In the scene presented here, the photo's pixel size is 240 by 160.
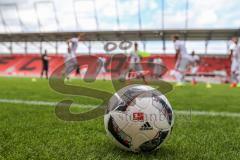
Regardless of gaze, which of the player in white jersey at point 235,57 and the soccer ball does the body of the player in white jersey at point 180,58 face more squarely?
the soccer ball

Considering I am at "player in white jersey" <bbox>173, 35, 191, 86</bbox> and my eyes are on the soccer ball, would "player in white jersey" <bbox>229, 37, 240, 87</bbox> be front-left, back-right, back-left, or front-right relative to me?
back-left

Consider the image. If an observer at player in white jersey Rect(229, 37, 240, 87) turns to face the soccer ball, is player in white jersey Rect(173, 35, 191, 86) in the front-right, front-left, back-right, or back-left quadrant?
front-right

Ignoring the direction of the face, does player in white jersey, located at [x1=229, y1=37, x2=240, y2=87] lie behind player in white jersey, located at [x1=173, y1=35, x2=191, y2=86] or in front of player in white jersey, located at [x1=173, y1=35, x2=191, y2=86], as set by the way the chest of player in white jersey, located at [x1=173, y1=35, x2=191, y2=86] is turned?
behind
